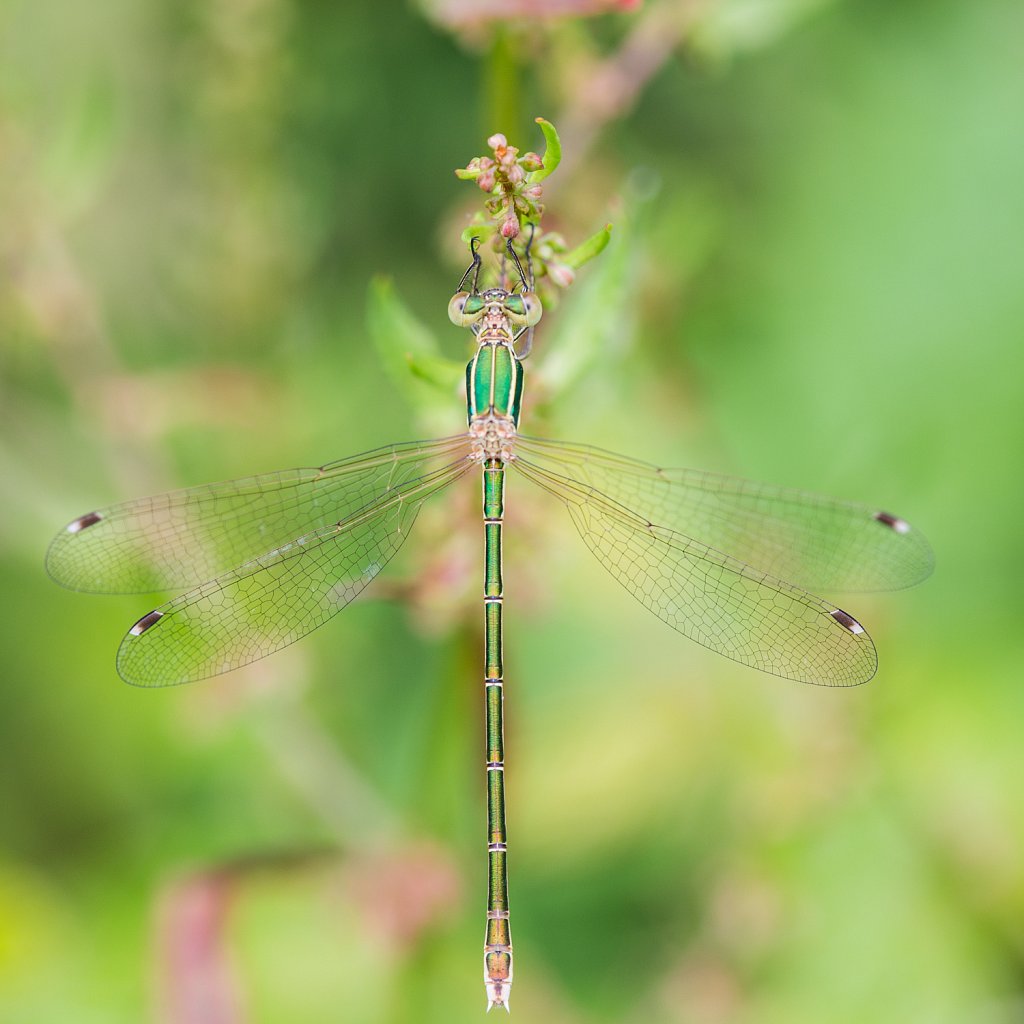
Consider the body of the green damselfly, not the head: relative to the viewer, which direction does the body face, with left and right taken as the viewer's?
facing away from the viewer
